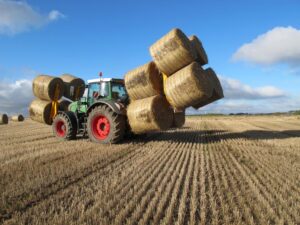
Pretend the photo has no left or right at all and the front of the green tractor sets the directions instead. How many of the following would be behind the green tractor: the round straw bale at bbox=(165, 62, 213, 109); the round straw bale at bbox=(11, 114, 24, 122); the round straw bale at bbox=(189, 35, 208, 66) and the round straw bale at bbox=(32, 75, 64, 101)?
2

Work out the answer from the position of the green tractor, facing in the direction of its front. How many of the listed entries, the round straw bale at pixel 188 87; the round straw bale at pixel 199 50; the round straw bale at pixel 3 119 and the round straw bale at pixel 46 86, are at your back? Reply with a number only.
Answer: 2

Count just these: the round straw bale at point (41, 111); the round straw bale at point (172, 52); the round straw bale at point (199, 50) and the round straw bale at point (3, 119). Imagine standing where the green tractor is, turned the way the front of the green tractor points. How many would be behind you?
2
